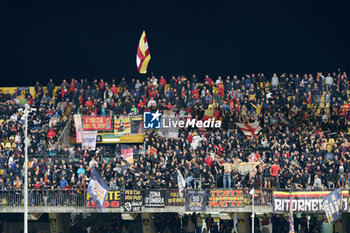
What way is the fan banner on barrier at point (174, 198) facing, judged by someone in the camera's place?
facing the viewer

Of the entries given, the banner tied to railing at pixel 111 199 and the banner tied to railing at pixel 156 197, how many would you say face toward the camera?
2

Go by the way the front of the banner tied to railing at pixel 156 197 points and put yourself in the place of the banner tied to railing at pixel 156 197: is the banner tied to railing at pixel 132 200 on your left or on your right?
on your right

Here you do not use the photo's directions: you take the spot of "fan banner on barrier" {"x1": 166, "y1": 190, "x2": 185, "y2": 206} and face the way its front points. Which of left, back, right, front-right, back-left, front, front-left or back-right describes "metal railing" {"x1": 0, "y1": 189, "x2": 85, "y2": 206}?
right

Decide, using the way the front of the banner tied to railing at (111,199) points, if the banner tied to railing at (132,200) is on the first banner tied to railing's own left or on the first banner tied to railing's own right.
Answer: on the first banner tied to railing's own left

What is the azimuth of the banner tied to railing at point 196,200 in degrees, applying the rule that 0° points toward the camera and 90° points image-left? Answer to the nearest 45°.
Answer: approximately 0°

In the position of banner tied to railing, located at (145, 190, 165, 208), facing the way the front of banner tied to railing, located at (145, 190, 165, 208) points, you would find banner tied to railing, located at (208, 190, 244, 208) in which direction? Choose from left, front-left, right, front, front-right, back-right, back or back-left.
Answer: left

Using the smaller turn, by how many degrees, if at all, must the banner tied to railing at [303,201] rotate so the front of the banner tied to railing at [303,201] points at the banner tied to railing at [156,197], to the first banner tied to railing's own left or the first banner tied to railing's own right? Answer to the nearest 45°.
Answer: approximately 90° to the first banner tied to railing's own right

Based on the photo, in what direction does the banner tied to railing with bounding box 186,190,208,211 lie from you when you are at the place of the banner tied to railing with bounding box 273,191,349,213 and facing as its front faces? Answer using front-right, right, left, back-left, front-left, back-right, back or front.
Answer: right

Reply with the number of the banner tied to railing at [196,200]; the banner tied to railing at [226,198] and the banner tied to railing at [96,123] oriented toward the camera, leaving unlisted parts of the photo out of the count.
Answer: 3

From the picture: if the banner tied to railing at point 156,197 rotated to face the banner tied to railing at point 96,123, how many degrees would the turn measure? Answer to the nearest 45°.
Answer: approximately 135° to its right

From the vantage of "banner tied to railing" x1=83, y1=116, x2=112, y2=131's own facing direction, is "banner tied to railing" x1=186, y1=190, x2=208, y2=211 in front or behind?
in front

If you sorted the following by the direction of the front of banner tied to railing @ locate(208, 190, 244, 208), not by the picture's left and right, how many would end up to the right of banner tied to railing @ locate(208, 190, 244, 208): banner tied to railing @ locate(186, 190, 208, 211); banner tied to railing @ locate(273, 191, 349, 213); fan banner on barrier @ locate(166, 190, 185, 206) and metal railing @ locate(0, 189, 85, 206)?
3

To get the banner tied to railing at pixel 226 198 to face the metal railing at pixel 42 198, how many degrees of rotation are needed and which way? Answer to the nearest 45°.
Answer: approximately 90° to its right

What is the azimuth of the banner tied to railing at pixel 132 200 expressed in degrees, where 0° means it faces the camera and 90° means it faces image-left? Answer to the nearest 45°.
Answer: approximately 0°

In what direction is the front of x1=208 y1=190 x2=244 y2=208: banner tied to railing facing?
toward the camera
